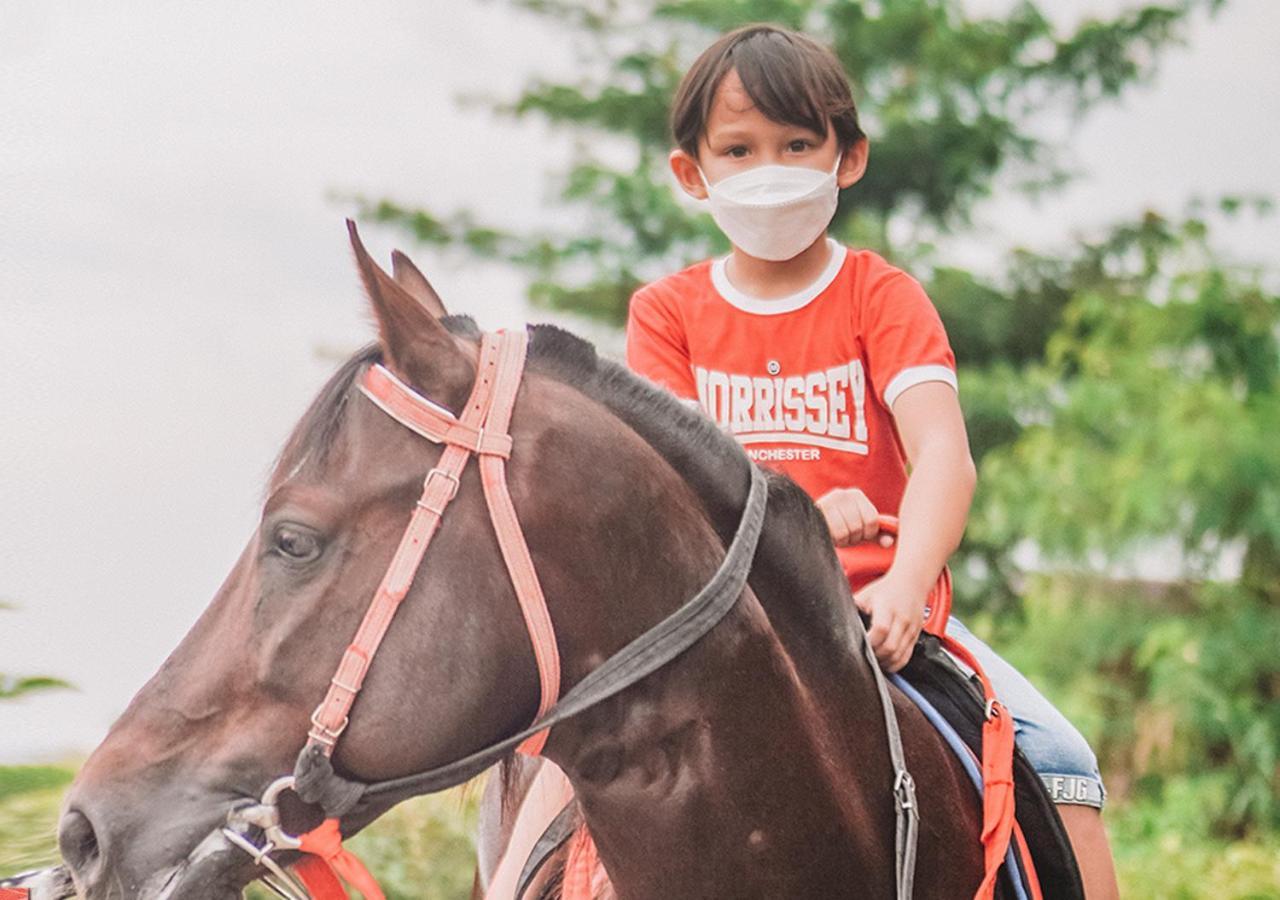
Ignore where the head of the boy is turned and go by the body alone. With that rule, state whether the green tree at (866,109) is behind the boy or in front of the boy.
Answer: behind

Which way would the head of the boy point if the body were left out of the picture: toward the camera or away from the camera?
toward the camera

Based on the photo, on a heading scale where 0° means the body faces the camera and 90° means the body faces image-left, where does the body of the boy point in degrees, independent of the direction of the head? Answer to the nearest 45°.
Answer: approximately 0°
